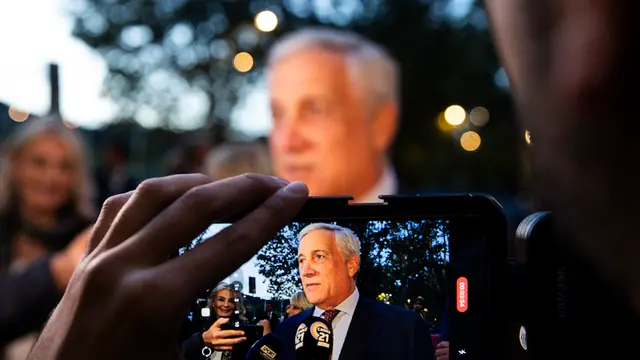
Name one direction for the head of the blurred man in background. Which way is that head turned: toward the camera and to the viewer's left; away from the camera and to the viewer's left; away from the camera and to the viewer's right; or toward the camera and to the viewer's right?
toward the camera and to the viewer's left

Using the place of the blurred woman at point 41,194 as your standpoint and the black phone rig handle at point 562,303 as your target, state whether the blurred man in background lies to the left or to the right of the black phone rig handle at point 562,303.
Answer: left

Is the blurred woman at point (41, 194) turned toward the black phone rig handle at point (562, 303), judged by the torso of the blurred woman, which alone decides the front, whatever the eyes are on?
yes

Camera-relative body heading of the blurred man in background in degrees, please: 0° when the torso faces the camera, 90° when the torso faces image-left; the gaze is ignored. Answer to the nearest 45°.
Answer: approximately 45°

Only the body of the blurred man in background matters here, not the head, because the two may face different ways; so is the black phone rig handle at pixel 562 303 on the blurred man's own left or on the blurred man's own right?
on the blurred man's own left

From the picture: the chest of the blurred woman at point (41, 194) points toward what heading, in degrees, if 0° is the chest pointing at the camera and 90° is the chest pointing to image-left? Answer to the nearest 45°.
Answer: approximately 0°
